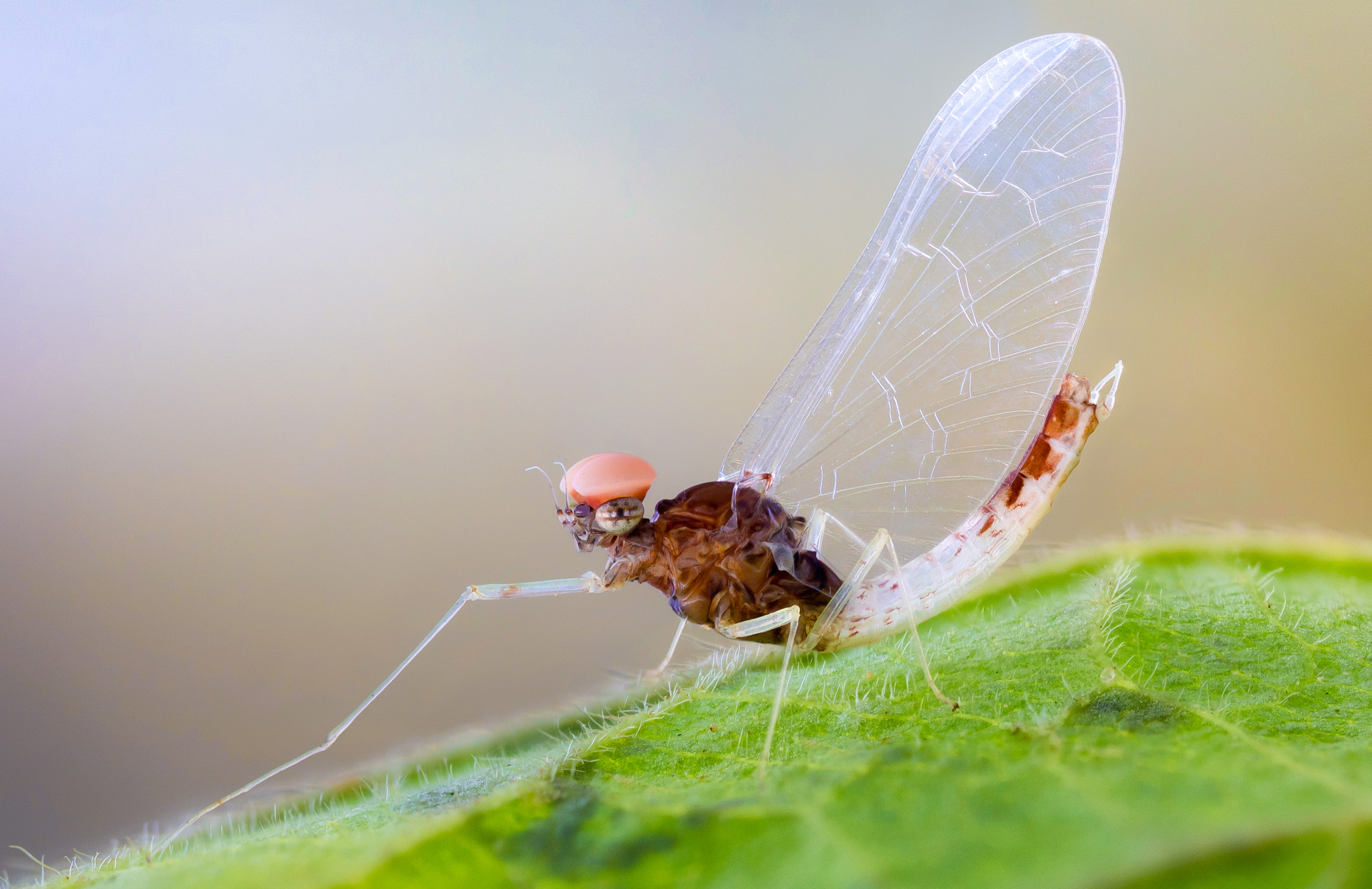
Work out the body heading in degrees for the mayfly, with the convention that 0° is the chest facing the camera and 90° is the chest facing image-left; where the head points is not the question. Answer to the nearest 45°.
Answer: approximately 90°
